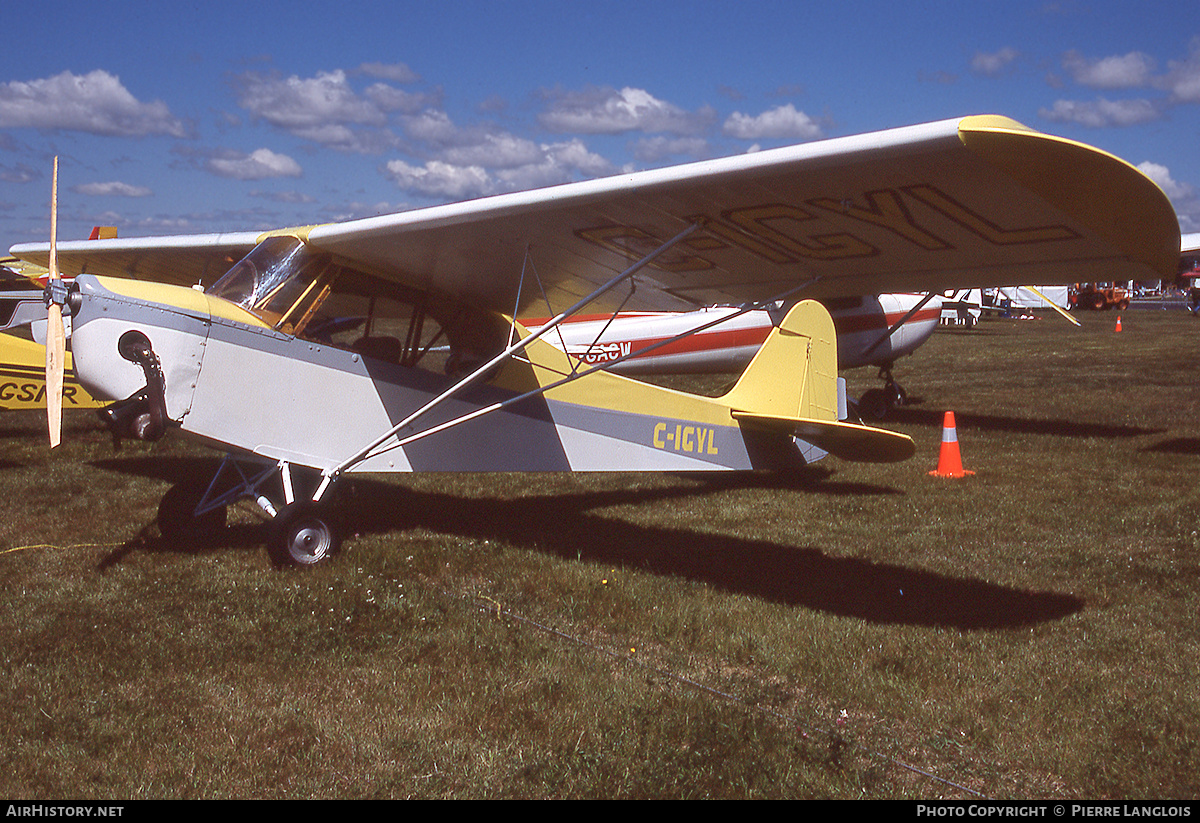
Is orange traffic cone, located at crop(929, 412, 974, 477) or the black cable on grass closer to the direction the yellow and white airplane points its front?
the black cable on grass

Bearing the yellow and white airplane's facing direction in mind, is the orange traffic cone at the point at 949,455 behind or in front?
behind

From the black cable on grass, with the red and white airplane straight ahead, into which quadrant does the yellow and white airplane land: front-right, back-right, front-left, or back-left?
front-left

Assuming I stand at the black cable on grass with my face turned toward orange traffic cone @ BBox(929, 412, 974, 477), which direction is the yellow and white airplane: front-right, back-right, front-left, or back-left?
front-left

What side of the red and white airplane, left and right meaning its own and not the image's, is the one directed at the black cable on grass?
right

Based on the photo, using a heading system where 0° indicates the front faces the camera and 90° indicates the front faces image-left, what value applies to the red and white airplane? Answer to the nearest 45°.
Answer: approximately 270°

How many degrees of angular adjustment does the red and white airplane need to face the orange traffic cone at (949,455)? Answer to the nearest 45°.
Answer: approximately 45° to its right

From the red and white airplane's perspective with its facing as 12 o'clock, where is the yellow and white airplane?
The yellow and white airplane is roughly at 3 o'clock from the red and white airplane.

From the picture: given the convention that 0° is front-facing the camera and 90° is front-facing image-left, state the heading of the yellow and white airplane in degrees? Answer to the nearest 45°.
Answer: approximately 45°

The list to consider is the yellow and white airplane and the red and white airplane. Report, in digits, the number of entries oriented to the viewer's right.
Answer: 1

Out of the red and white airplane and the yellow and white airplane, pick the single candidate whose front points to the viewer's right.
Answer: the red and white airplane

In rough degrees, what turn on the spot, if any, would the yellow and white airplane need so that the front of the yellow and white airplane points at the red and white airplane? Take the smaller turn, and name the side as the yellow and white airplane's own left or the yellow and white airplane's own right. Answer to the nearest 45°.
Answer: approximately 135° to the yellow and white airplane's own right
